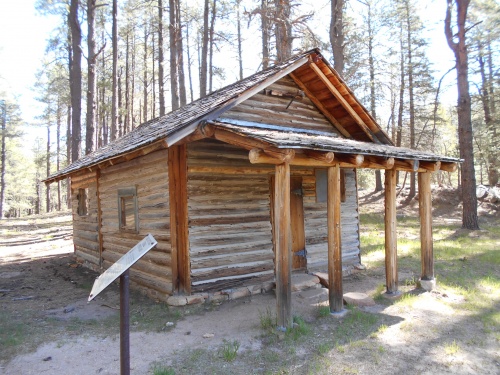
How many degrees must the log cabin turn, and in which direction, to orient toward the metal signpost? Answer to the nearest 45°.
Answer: approximately 45° to its right

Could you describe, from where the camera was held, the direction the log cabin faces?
facing the viewer and to the right of the viewer
